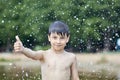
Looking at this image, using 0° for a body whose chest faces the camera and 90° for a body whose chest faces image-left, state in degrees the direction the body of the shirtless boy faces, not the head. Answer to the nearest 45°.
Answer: approximately 0°
